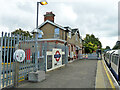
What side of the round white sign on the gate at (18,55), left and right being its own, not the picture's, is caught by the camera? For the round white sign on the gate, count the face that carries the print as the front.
front
